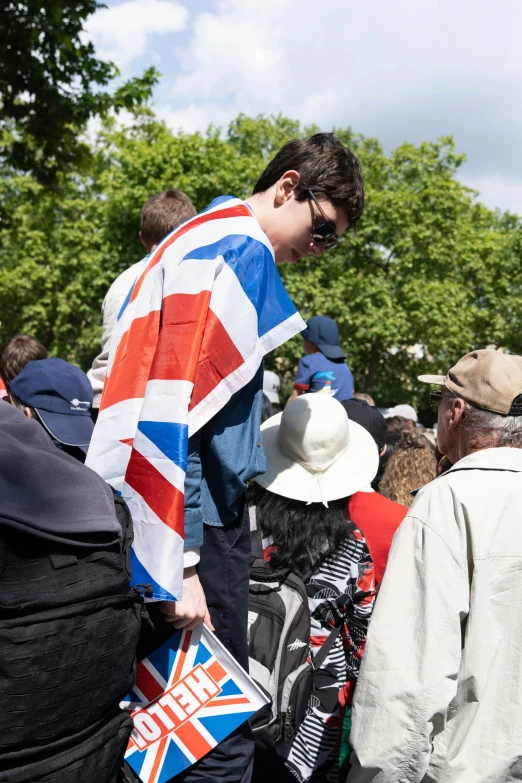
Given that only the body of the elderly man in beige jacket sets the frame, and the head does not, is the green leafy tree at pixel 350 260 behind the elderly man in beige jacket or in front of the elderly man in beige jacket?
in front

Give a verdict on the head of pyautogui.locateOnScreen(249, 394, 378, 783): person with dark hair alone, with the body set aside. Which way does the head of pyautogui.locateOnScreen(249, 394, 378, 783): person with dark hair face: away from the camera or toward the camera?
away from the camera

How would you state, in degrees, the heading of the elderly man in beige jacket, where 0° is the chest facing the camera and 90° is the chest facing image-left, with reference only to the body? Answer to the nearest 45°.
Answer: approximately 135°

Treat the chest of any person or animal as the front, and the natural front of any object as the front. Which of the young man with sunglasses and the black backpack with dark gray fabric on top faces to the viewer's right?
the young man with sunglasses

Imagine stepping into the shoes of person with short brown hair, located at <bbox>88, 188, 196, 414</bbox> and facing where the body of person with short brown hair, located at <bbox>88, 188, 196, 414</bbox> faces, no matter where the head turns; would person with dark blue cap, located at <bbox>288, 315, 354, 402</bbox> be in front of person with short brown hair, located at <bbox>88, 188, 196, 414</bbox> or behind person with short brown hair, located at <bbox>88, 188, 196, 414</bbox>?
in front

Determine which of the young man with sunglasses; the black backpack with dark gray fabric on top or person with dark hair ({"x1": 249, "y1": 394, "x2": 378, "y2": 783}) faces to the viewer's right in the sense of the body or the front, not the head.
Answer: the young man with sunglasses

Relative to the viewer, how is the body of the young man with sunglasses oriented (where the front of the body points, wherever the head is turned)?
to the viewer's right

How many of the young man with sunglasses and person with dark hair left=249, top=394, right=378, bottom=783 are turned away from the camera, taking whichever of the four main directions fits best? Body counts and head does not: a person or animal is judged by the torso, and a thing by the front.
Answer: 1

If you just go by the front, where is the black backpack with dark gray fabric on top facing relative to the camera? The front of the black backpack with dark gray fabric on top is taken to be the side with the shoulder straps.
away from the camera

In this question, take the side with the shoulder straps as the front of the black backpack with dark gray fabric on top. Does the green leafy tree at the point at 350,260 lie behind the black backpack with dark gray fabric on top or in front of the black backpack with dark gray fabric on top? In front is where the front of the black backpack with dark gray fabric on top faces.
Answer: in front

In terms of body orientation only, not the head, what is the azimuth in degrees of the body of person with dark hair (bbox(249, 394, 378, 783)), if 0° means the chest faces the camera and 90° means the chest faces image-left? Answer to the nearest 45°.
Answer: approximately 180°

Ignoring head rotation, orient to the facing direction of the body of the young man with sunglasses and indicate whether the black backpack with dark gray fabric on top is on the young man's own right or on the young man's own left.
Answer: on the young man's own right

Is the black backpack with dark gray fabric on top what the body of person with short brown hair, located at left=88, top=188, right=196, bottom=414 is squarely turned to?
no

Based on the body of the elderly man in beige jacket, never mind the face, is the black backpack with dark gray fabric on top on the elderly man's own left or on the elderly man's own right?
on the elderly man's own left

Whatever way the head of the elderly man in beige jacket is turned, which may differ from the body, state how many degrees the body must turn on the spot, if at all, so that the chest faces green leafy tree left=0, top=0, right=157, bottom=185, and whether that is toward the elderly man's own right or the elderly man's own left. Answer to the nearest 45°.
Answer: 0° — they already face it

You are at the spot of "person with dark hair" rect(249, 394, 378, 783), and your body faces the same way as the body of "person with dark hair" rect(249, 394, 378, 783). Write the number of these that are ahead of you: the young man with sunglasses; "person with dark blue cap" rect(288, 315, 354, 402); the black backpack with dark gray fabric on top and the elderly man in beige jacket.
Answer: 1

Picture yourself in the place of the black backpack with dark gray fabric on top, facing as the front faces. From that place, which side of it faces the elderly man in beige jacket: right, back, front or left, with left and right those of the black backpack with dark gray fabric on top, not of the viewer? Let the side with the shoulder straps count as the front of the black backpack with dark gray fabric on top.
right

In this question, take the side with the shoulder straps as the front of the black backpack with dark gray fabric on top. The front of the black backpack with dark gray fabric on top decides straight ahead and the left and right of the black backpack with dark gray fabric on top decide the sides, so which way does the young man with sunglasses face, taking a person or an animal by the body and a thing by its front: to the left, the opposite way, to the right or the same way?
to the right

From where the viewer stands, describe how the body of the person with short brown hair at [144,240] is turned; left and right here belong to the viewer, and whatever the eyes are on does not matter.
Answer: facing away from the viewer
